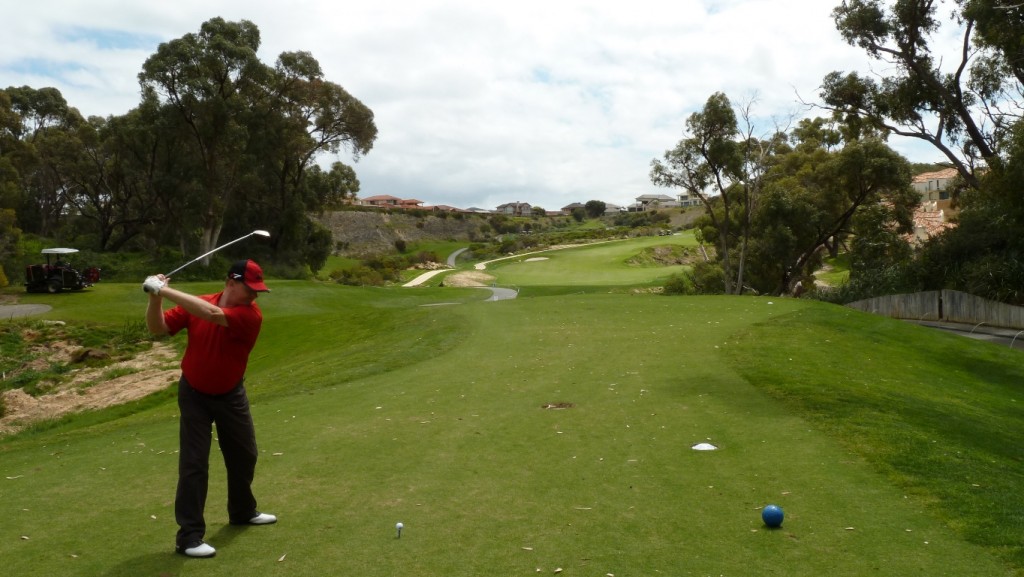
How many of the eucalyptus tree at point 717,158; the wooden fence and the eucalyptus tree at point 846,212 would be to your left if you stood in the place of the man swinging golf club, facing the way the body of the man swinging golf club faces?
3

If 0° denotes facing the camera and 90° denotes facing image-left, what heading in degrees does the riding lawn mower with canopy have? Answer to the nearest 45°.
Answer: approximately 270°

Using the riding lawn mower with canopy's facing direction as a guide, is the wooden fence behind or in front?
in front

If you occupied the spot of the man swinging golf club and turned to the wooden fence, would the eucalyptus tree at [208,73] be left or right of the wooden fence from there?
left

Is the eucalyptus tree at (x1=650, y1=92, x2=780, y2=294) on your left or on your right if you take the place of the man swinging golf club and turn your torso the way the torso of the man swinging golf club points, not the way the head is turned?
on your left

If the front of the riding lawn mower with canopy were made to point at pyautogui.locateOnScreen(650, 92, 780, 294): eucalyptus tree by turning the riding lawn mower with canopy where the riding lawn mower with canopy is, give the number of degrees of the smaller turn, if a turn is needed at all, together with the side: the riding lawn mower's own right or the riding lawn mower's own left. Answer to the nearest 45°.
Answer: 0° — it already faces it

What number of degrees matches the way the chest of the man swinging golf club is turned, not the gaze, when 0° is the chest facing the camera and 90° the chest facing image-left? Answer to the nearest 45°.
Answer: approximately 315°
